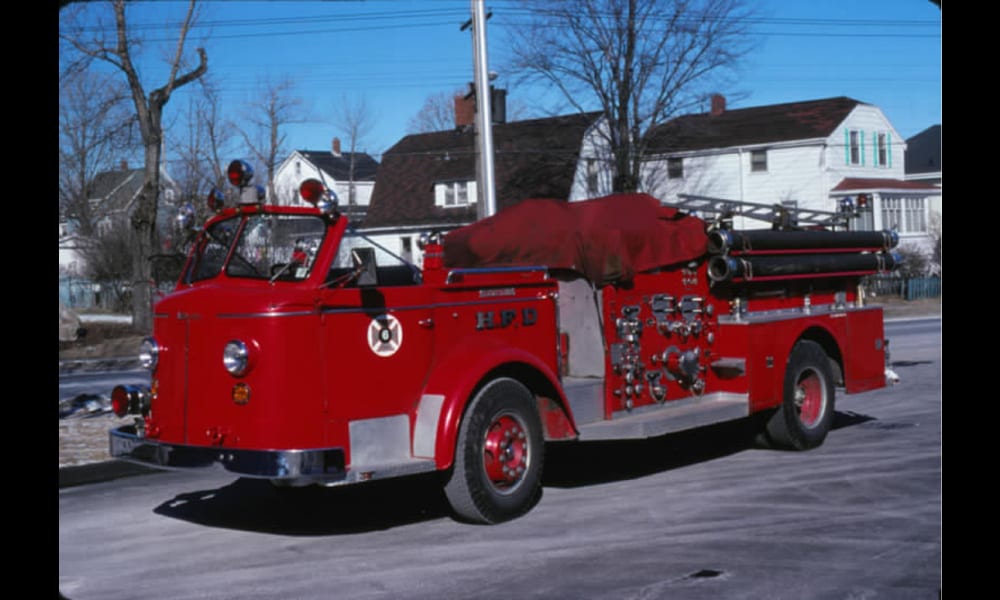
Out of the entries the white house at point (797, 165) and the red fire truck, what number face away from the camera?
0

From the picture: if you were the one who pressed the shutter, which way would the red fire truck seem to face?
facing the viewer and to the left of the viewer

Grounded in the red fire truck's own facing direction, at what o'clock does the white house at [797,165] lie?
The white house is roughly at 5 o'clock from the red fire truck.

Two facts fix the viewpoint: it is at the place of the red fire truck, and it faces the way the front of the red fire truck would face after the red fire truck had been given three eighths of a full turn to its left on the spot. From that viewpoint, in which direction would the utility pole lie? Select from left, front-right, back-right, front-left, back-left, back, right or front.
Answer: left

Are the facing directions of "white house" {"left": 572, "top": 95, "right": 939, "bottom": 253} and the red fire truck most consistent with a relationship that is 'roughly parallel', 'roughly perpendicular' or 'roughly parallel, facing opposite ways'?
roughly perpendicular

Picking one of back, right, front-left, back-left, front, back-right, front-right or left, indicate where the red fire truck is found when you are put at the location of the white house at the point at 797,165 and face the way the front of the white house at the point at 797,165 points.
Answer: front-right

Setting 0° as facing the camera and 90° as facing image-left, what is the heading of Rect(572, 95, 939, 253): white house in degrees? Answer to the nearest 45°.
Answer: approximately 315°
